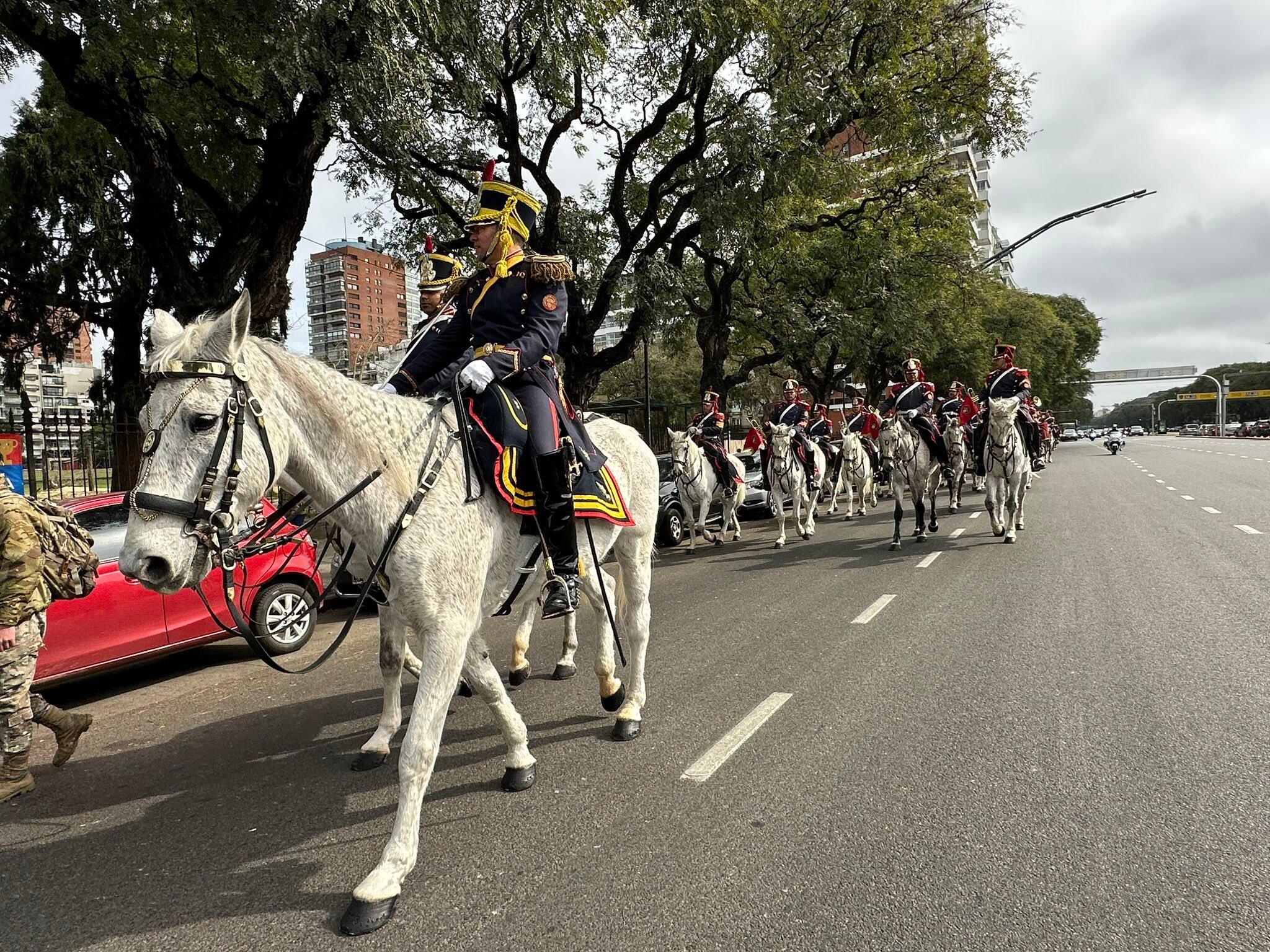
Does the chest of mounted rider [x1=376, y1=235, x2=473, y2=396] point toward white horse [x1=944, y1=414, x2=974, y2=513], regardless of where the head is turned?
no

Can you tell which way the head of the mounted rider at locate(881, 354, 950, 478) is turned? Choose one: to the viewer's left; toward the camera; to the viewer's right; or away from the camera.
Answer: toward the camera

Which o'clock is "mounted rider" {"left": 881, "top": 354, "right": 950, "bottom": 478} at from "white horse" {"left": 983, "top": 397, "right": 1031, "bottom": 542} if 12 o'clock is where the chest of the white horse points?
The mounted rider is roughly at 4 o'clock from the white horse.

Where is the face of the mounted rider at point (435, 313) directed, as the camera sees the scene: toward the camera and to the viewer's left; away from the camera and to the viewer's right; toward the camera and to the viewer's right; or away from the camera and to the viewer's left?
toward the camera and to the viewer's left

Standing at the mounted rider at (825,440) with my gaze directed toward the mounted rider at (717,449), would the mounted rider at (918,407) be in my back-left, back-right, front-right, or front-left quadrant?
front-left

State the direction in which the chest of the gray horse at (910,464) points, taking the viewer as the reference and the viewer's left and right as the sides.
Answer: facing the viewer and to the left of the viewer

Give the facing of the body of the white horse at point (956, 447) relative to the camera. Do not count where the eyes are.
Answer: toward the camera

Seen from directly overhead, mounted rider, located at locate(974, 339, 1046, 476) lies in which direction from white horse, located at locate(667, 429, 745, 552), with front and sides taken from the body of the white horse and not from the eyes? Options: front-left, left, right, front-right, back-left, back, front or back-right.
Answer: back-left

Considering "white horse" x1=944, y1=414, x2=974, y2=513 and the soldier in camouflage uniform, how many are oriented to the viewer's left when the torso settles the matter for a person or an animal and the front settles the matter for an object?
1

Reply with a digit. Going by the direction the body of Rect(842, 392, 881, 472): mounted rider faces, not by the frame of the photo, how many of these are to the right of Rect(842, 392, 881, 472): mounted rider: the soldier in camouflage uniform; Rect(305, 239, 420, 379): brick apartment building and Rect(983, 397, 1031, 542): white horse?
1

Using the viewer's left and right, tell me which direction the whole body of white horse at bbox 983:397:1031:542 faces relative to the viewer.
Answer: facing the viewer

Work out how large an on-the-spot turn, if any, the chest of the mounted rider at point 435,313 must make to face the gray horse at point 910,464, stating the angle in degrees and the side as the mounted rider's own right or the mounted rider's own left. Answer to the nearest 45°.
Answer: approximately 180°

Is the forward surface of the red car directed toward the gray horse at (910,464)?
no

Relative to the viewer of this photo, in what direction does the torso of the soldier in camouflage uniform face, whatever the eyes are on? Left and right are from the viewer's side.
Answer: facing to the left of the viewer

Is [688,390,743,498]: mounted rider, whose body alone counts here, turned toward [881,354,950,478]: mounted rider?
no

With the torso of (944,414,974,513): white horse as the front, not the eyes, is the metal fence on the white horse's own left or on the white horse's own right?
on the white horse's own right

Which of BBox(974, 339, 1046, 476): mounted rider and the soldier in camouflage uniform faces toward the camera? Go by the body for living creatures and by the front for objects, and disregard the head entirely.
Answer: the mounted rider

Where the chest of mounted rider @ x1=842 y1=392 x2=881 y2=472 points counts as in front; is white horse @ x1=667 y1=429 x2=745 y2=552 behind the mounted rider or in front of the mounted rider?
in front

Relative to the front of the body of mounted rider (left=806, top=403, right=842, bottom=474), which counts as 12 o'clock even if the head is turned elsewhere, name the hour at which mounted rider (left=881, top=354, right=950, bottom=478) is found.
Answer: mounted rider (left=881, top=354, right=950, bottom=478) is roughly at 10 o'clock from mounted rider (left=806, top=403, right=842, bottom=474).
